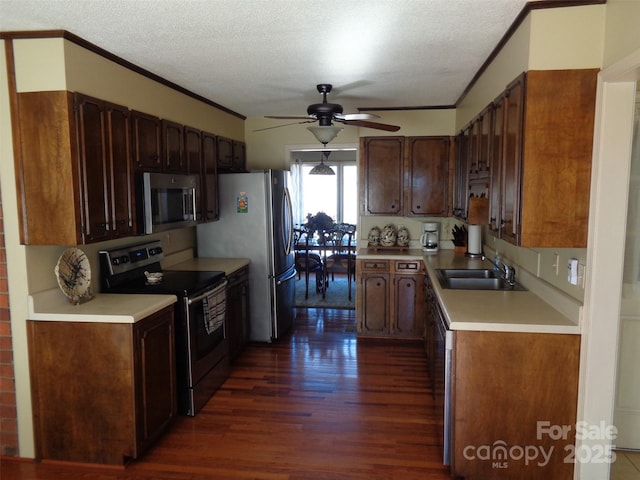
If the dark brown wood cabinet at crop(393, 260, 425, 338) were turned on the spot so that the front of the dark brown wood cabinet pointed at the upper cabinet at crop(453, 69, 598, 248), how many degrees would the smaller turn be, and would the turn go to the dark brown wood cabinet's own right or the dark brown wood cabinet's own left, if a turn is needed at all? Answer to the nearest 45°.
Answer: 0° — it already faces it

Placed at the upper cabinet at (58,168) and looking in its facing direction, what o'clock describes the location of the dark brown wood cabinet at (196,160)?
The dark brown wood cabinet is roughly at 9 o'clock from the upper cabinet.

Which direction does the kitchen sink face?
to the viewer's left

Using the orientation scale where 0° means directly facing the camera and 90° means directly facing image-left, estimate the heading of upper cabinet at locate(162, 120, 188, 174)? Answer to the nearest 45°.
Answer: approximately 315°

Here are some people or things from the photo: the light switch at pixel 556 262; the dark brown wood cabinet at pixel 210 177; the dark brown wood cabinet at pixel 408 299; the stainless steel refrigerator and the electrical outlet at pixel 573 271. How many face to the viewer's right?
2

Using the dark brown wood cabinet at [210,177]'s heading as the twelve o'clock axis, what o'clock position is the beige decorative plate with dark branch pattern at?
The beige decorative plate with dark branch pattern is roughly at 4 o'clock from the dark brown wood cabinet.

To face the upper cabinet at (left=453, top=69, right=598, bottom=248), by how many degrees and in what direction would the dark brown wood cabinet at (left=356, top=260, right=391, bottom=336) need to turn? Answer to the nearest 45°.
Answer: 0° — it already faces it

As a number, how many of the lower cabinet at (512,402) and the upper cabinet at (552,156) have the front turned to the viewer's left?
2

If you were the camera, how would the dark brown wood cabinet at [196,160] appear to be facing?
facing to the right of the viewer

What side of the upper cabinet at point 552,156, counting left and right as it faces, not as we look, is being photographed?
left

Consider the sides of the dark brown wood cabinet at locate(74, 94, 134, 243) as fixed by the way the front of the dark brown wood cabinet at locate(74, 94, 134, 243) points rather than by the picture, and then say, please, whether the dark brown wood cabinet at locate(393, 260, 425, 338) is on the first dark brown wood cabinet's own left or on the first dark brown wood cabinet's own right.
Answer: on the first dark brown wood cabinet's own left

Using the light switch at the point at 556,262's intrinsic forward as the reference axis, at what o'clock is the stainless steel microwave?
The stainless steel microwave is roughly at 1 o'clock from the light switch.
